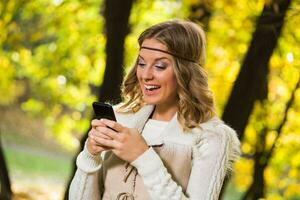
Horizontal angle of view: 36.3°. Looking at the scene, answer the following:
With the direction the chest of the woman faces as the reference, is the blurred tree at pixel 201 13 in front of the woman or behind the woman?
behind

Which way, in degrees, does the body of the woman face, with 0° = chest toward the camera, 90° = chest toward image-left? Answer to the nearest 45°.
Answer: approximately 45°

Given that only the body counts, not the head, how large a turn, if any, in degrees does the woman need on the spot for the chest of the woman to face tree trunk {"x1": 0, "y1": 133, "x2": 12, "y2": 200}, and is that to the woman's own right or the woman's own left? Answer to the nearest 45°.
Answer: approximately 90° to the woman's own right

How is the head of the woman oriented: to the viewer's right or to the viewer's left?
to the viewer's left

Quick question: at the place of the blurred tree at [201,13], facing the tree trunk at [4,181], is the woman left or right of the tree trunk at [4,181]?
left
